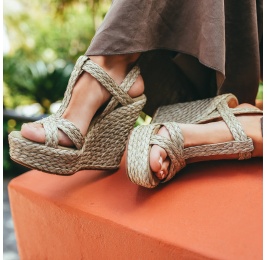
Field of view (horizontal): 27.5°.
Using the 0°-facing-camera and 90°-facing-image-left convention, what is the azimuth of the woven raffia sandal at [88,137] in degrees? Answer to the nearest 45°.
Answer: approximately 90°
